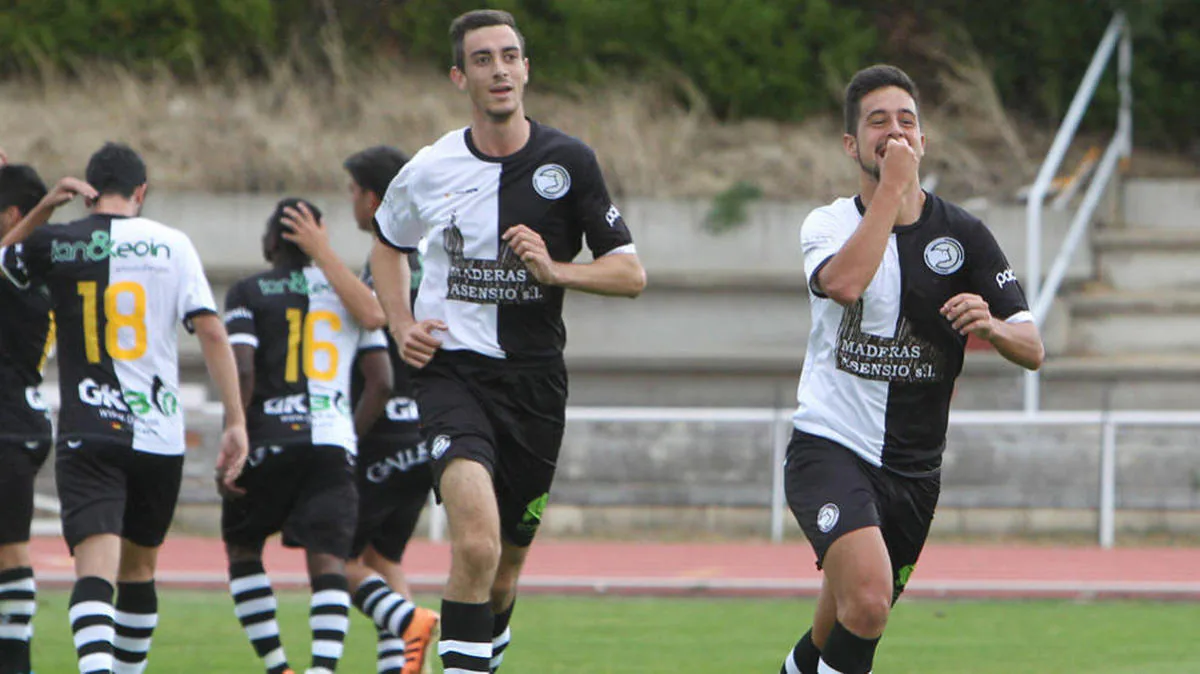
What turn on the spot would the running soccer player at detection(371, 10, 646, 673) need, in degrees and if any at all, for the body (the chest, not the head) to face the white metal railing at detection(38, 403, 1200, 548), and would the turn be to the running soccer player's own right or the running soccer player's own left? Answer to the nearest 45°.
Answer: approximately 135° to the running soccer player's own left

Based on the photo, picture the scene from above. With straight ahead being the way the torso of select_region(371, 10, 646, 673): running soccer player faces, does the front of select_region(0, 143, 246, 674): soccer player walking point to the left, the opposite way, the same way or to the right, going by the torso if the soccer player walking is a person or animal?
the opposite way

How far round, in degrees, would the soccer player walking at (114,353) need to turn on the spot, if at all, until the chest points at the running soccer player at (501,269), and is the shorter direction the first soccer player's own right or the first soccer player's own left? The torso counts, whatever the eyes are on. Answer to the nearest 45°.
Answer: approximately 135° to the first soccer player's own right

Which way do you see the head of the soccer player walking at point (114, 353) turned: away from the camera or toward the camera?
away from the camera

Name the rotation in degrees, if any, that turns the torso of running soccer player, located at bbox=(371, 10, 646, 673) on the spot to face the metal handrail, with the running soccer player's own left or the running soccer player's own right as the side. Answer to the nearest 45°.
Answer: approximately 135° to the running soccer player's own left

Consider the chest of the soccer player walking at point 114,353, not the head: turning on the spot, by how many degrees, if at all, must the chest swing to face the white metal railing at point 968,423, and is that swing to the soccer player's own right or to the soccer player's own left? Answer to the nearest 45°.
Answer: approximately 45° to the soccer player's own right

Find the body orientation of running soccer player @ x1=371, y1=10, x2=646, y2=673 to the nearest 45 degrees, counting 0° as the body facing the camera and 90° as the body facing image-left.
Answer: approximately 0°

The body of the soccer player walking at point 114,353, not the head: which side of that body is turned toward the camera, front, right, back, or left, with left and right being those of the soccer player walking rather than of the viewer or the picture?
back

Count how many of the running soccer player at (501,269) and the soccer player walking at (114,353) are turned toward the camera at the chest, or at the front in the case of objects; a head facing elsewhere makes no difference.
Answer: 1
